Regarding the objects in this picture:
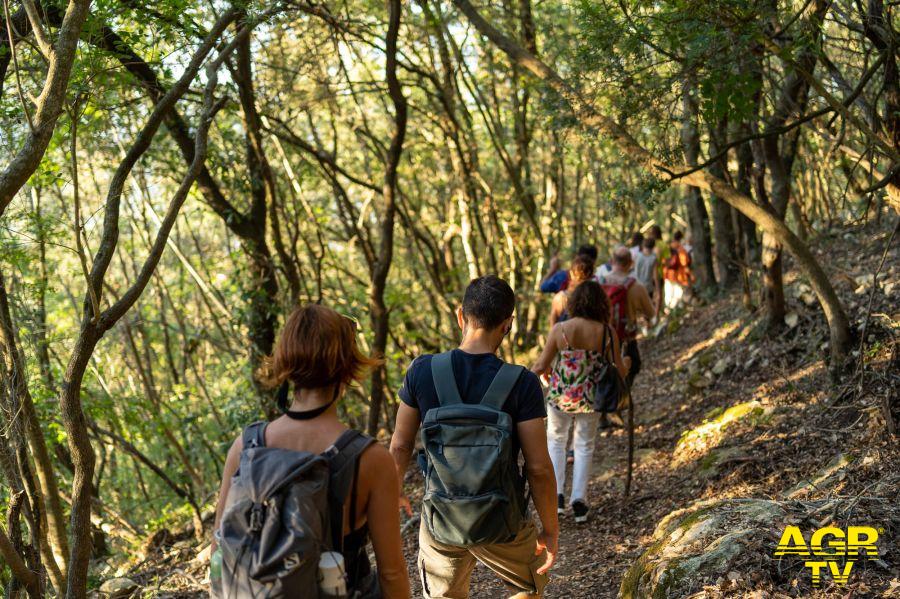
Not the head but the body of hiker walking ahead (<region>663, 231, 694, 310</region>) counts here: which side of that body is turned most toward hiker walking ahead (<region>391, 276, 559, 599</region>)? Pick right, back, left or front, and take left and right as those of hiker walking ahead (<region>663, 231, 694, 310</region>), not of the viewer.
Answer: back

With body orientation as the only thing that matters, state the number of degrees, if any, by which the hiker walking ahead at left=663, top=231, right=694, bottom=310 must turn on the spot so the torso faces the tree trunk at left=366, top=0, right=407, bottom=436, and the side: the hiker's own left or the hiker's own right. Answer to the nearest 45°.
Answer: approximately 180°

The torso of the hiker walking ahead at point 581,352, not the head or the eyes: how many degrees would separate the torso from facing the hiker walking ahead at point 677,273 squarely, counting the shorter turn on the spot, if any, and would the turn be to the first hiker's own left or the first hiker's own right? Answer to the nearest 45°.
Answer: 0° — they already face them

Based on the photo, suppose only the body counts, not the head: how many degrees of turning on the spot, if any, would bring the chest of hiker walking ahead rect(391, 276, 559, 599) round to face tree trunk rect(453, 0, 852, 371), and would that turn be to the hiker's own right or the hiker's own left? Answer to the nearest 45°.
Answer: approximately 45° to the hiker's own right

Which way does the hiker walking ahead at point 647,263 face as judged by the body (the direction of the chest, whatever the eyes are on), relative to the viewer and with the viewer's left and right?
facing away from the viewer

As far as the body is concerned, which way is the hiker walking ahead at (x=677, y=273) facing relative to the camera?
away from the camera

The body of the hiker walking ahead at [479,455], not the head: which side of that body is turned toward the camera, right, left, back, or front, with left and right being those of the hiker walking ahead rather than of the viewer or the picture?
back

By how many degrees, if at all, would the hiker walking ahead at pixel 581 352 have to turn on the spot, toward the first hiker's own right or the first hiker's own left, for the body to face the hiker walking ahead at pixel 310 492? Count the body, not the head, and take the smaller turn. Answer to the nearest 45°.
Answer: approximately 180°

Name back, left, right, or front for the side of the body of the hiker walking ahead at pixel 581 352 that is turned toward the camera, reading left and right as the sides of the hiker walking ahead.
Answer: back
